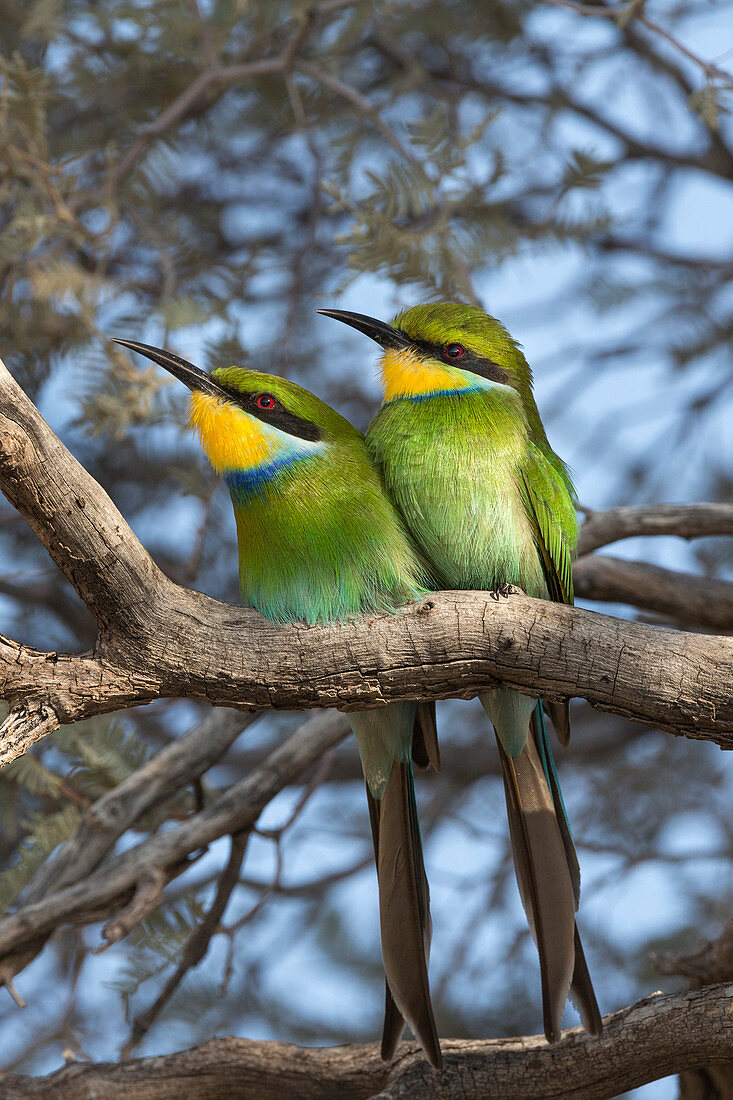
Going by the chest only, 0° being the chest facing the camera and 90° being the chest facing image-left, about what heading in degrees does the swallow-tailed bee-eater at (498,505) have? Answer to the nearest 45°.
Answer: approximately 45°
